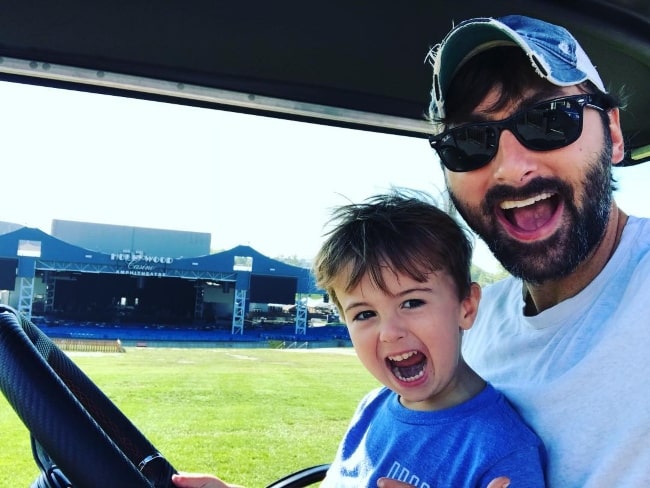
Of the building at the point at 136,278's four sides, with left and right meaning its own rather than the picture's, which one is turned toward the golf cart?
front

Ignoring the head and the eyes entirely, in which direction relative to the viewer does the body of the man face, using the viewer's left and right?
facing the viewer and to the left of the viewer

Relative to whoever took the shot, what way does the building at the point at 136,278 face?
facing the viewer

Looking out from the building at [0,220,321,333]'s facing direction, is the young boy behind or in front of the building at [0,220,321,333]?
in front
